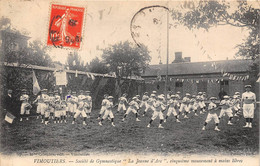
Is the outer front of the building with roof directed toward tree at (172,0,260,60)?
yes

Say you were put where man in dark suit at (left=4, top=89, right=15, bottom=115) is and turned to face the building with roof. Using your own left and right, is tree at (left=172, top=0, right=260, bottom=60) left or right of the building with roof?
right
